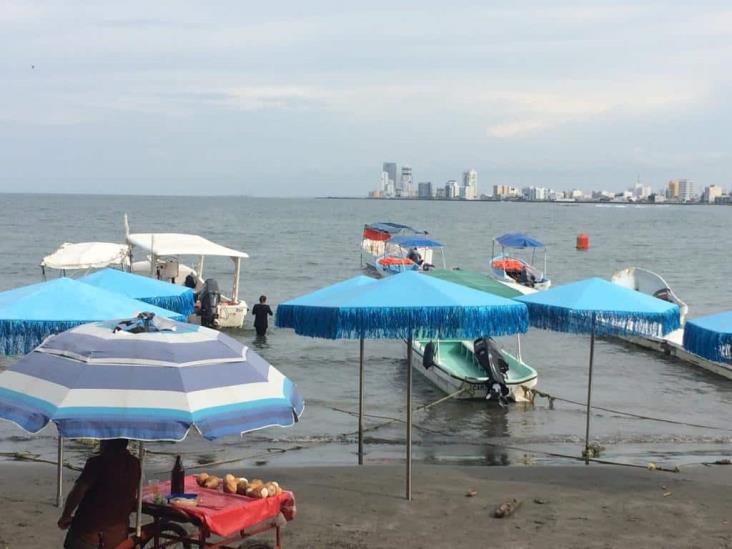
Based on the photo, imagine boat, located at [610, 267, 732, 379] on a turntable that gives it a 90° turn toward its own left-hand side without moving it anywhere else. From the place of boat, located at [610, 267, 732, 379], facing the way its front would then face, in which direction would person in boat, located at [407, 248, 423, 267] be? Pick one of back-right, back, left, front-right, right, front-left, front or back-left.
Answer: right

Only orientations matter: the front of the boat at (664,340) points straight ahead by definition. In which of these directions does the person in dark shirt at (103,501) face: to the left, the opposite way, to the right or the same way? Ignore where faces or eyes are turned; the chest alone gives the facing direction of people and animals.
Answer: the same way

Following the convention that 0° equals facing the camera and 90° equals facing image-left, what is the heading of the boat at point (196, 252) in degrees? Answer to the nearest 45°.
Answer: approximately 135°

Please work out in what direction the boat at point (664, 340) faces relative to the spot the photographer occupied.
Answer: facing away from the viewer and to the left of the viewer

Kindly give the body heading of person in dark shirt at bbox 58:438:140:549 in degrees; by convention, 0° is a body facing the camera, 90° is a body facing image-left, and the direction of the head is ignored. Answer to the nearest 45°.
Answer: approximately 180°

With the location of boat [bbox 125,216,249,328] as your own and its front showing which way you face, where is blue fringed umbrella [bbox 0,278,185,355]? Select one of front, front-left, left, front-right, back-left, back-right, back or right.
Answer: back-left

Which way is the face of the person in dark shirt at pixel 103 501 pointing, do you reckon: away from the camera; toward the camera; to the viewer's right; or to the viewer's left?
away from the camera

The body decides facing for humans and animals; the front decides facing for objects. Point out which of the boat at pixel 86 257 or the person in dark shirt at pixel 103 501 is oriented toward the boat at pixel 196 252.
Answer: the person in dark shirt

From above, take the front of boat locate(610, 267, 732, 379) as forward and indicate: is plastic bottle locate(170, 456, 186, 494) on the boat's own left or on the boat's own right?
on the boat's own left

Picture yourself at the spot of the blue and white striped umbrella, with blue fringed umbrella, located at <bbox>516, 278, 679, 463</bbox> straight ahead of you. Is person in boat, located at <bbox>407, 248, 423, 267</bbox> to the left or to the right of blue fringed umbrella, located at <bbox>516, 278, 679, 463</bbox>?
left

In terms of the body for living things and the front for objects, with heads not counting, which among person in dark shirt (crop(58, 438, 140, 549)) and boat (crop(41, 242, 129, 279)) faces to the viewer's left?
the boat

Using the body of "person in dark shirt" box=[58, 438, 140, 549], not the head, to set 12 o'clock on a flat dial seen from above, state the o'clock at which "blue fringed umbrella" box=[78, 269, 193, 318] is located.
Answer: The blue fringed umbrella is roughly at 12 o'clock from the person in dark shirt.
